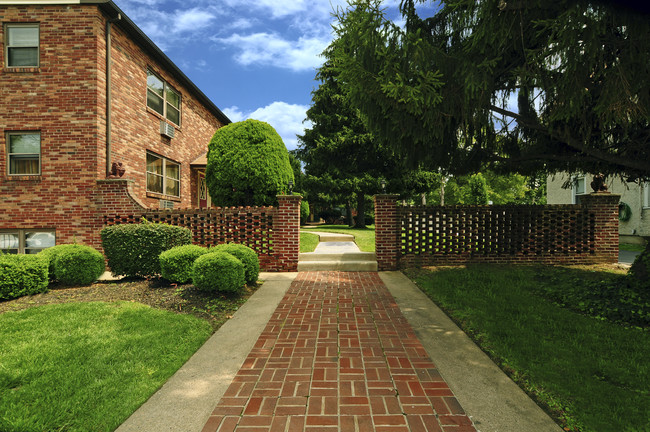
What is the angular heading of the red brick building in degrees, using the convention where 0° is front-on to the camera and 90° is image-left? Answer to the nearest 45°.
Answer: approximately 315°

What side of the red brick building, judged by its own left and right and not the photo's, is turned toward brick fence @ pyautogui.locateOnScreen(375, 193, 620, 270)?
front

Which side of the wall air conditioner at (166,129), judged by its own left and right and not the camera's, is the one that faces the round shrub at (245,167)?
front

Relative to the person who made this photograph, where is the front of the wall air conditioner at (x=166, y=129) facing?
facing the viewer and to the right of the viewer

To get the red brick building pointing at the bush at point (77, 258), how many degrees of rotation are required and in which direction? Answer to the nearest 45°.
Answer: approximately 45° to its right

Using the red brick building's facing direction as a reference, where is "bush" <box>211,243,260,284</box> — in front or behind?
in front

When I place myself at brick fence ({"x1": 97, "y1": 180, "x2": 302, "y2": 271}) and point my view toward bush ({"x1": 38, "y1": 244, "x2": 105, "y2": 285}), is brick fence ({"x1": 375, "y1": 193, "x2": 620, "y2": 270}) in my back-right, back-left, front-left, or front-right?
back-left

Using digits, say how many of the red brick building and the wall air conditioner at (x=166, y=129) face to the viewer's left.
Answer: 0

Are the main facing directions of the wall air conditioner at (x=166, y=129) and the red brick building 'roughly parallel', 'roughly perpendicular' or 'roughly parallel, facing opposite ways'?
roughly parallel
